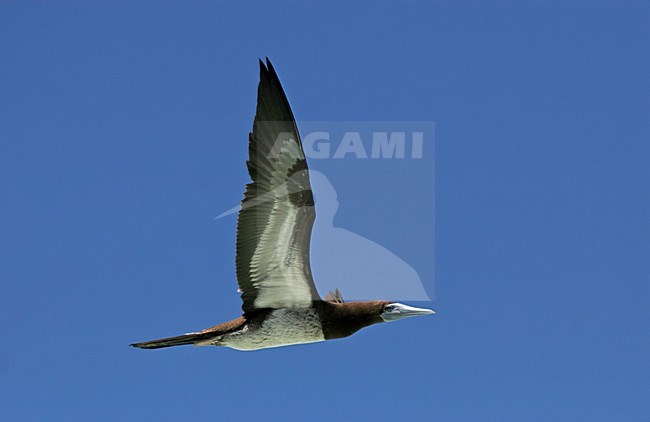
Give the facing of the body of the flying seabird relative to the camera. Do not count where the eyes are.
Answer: to the viewer's right
